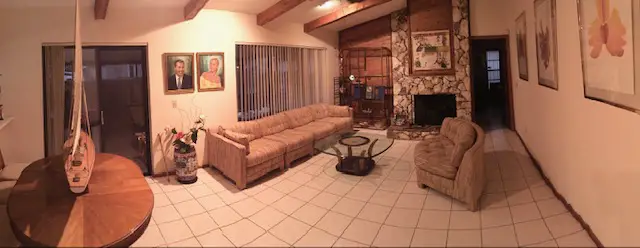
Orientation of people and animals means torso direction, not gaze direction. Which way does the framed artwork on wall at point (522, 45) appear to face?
to the viewer's left

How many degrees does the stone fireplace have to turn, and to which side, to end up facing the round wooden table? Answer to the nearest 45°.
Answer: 0° — it already faces it

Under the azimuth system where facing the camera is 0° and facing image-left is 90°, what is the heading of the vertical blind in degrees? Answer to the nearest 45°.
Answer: approximately 315°

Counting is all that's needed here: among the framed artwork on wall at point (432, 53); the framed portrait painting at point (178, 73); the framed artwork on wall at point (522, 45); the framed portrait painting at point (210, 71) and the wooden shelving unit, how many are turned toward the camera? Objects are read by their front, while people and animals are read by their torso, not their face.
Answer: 4

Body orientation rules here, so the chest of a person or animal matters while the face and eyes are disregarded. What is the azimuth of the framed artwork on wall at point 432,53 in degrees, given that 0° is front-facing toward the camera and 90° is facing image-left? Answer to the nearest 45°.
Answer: approximately 0°

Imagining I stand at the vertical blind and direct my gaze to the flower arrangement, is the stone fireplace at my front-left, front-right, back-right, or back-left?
back-left

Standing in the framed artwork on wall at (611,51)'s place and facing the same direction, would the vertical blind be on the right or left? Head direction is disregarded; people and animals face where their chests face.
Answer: on its right

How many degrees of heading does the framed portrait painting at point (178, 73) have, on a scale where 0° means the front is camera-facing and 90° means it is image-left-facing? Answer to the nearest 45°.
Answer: approximately 0°
